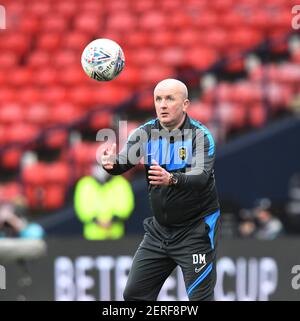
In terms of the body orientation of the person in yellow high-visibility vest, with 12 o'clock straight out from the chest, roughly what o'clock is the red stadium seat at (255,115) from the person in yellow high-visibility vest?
The red stadium seat is roughly at 8 o'clock from the person in yellow high-visibility vest.

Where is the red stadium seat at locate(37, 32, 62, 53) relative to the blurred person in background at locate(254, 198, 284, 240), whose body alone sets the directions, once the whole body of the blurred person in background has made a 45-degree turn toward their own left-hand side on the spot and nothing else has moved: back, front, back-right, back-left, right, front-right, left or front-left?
back-right

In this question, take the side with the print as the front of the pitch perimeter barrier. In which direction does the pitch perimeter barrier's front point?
toward the camera

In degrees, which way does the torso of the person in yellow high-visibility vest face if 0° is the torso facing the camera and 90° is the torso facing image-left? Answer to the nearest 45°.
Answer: approximately 0°

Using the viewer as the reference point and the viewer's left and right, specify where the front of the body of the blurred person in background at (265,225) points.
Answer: facing the viewer and to the left of the viewer

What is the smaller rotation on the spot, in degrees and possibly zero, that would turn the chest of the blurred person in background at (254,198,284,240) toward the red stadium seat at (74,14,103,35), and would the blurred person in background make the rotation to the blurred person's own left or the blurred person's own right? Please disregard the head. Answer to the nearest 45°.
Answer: approximately 90° to the blurred person's own right

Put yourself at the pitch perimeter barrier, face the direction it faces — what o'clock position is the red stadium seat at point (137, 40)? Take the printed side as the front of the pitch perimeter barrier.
The red stadium seat is roughly at 6 o'clock from the pitch perimeter barrier.

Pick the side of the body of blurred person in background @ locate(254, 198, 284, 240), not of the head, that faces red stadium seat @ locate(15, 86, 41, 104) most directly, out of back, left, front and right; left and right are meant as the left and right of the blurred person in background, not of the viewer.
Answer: right

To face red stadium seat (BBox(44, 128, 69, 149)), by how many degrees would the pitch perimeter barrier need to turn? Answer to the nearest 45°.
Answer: approximately 180°

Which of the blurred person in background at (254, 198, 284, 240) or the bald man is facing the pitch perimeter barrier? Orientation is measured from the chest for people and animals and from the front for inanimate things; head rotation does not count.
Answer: the blurred person in background

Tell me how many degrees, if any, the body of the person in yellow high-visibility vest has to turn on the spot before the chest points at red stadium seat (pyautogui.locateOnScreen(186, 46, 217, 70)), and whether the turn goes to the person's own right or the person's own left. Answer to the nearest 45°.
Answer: approximately 135° to the person's own left

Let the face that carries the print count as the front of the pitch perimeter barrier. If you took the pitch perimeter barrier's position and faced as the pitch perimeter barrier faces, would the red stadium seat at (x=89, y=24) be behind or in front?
behind

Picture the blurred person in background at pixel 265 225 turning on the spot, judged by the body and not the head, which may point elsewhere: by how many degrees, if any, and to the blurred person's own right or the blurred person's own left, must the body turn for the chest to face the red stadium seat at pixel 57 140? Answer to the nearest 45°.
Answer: approximately 90° to the blurred person's own right

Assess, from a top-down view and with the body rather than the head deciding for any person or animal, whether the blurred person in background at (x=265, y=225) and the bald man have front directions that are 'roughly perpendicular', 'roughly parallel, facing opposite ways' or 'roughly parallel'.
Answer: roughly parallel

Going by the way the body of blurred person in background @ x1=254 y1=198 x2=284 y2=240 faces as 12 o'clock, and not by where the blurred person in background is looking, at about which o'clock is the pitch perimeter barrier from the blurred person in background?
The pitch perimeter barrier is roughly at 12 o'clock from the blurred person in background.
